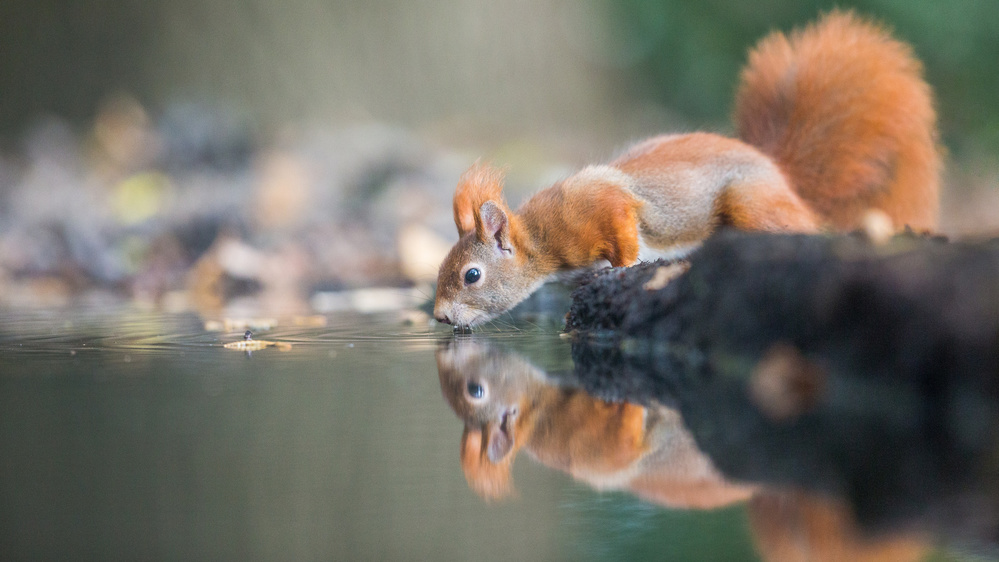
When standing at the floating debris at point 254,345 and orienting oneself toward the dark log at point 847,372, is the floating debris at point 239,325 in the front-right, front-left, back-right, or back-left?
back-left

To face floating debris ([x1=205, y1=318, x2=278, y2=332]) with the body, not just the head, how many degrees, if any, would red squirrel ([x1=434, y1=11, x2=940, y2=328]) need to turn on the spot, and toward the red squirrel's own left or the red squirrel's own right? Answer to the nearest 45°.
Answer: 0° — it already faces it

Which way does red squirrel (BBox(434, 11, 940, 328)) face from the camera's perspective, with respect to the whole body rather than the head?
to the viewer's left

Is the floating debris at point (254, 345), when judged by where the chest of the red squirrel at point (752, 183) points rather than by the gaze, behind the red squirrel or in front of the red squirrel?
in front
